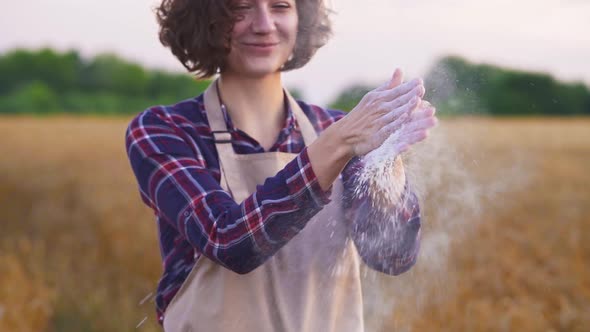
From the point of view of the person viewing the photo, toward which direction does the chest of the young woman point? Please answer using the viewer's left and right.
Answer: facing the viewer and to the right of the viewer
